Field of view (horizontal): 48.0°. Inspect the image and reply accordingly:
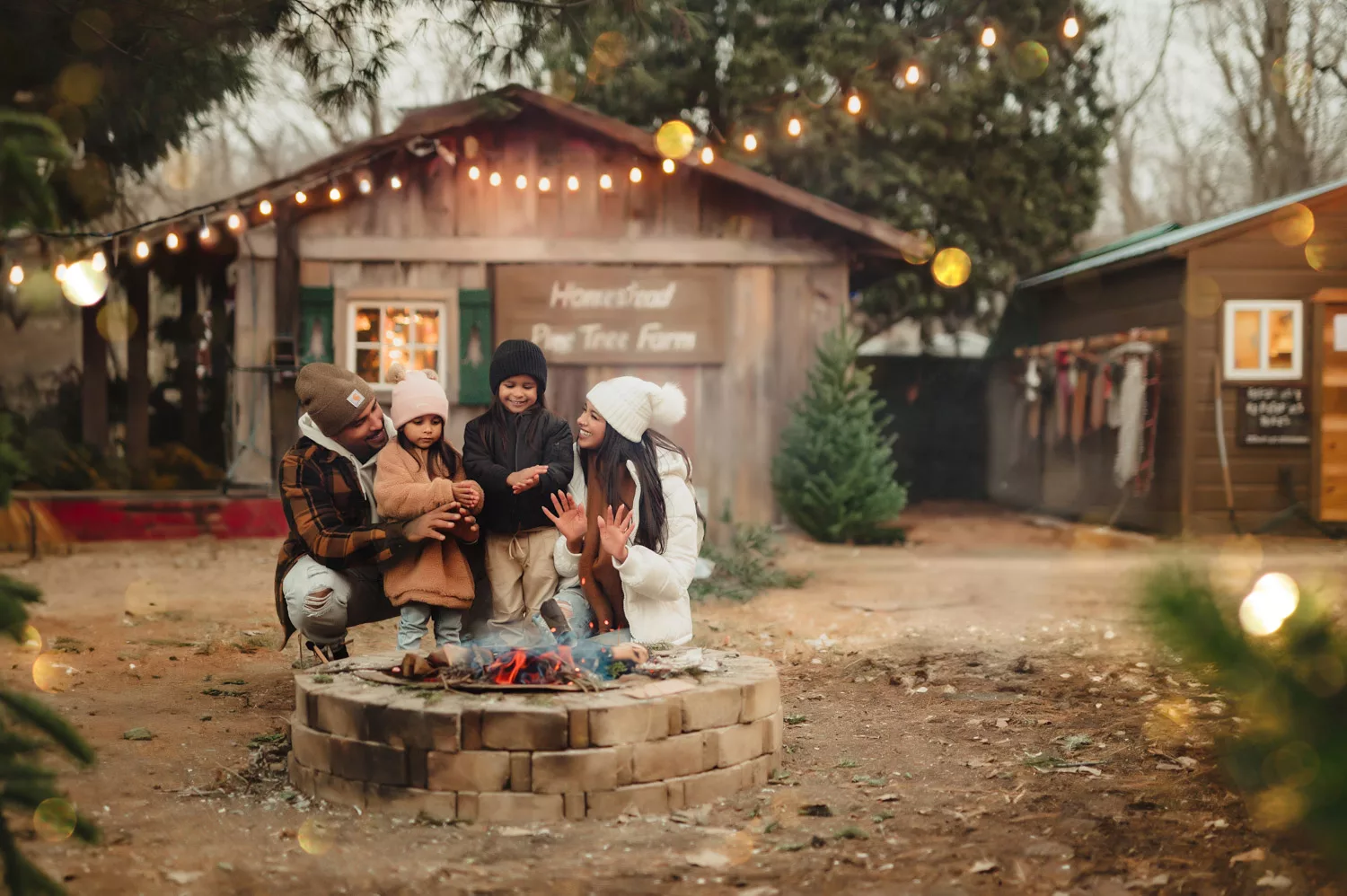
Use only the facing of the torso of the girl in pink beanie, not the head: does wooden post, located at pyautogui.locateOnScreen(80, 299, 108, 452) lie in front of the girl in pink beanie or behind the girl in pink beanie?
behind

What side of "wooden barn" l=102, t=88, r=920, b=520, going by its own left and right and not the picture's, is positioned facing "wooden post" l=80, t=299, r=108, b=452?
right

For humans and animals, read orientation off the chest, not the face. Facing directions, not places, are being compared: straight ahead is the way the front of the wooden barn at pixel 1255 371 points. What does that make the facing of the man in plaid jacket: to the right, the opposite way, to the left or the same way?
to the left

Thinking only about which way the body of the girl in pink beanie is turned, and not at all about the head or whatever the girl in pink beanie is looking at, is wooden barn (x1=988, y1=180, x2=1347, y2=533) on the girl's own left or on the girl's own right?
on the girl's own left

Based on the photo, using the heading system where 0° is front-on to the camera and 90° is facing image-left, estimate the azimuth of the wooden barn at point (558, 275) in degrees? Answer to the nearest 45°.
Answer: approximately 0°

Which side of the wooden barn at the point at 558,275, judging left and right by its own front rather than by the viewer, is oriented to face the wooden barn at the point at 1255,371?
left

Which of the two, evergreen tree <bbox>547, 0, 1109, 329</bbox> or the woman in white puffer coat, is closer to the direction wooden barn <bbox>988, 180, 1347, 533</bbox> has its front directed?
the woman in white puffer coat

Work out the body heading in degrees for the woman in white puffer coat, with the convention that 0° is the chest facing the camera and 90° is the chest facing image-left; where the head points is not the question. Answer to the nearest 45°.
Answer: approximately 45°

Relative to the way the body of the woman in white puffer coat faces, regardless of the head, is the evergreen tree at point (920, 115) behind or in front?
behind

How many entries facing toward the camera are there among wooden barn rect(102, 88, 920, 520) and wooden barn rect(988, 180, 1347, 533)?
2

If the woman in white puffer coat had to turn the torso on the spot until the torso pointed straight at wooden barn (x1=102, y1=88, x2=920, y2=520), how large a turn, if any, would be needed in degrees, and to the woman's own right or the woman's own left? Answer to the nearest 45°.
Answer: approximately 135° to the woman's own right
